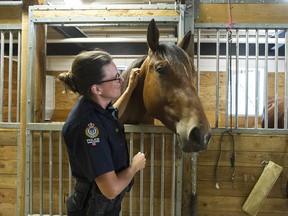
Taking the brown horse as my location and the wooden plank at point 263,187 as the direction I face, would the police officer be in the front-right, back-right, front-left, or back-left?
back-right

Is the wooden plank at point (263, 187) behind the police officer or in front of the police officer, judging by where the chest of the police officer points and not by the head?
in front

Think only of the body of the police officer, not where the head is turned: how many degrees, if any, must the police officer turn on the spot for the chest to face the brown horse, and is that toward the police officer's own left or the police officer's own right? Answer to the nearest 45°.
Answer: approximately 45° to the police officer's own left

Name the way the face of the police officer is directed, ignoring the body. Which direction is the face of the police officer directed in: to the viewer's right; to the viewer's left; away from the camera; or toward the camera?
to the viewer's right

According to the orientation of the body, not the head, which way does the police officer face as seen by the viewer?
to the viewer's right

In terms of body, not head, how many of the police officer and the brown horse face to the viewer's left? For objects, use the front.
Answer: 0

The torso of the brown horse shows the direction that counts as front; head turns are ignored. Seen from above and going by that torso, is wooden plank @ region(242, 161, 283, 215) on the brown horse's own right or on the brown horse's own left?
on the brown horse's own left

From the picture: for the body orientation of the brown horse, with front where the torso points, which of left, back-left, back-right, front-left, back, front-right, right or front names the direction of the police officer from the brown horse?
right

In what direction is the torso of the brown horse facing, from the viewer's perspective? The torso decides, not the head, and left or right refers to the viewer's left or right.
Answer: facing the viewer and to the right of the viewer
